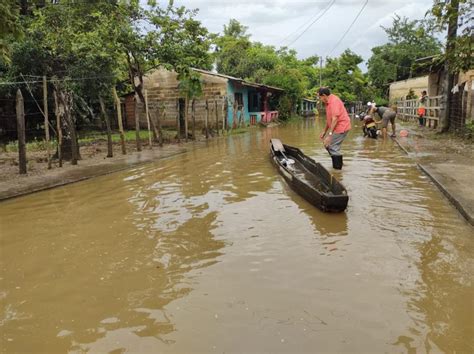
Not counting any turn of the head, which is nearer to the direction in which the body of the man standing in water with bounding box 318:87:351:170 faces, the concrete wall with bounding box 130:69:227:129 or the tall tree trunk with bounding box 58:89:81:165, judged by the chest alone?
the tall tree trunk

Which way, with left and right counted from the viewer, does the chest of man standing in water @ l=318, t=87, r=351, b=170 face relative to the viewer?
facing to the left of the viewer

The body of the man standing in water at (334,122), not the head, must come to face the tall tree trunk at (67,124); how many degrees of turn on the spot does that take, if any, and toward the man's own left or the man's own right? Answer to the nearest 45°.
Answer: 0° — they already face it

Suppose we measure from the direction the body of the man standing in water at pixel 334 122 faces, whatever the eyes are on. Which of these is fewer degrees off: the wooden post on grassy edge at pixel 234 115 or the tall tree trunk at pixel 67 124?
the tall tree trunk

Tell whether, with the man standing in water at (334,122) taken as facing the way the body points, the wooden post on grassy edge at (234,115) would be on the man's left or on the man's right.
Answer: on the man's right

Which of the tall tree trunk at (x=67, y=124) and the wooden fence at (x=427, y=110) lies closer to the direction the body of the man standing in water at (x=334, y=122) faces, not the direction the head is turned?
the tall tree trunk

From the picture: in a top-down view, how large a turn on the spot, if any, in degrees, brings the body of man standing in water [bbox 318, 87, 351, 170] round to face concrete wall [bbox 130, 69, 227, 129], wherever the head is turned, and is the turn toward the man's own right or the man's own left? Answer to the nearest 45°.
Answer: approximately 45° to the man's own right
